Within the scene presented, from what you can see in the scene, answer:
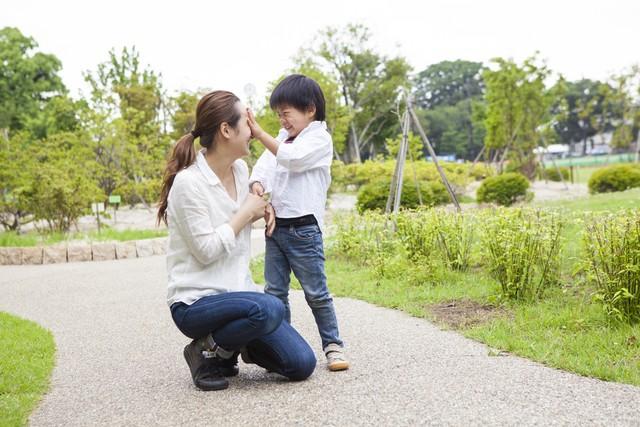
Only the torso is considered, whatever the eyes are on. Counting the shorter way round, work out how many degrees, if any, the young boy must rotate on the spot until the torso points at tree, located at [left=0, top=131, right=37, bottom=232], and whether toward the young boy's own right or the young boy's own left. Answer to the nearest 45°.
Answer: approximately 90° to the young boy's own right

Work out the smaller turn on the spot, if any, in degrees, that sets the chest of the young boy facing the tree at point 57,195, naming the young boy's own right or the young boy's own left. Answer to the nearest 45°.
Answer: approximately 90° to the young boy's own right

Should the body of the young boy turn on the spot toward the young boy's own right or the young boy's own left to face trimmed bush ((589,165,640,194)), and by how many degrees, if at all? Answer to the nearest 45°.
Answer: approximately 180°

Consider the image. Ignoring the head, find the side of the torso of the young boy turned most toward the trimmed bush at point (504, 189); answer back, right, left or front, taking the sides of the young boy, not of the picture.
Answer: back

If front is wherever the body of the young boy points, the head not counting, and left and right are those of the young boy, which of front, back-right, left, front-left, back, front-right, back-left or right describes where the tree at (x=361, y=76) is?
back-right

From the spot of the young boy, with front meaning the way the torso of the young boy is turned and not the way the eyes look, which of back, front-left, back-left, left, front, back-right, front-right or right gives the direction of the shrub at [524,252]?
back

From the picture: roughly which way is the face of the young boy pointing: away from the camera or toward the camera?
toward the camera

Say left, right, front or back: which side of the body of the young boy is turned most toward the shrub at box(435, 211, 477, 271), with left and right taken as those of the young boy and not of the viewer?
back

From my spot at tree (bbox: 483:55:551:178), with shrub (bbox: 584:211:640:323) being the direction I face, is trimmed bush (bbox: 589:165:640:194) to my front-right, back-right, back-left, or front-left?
front-left

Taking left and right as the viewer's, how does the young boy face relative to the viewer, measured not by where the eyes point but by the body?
facing the viewer and to the left of the viewer
